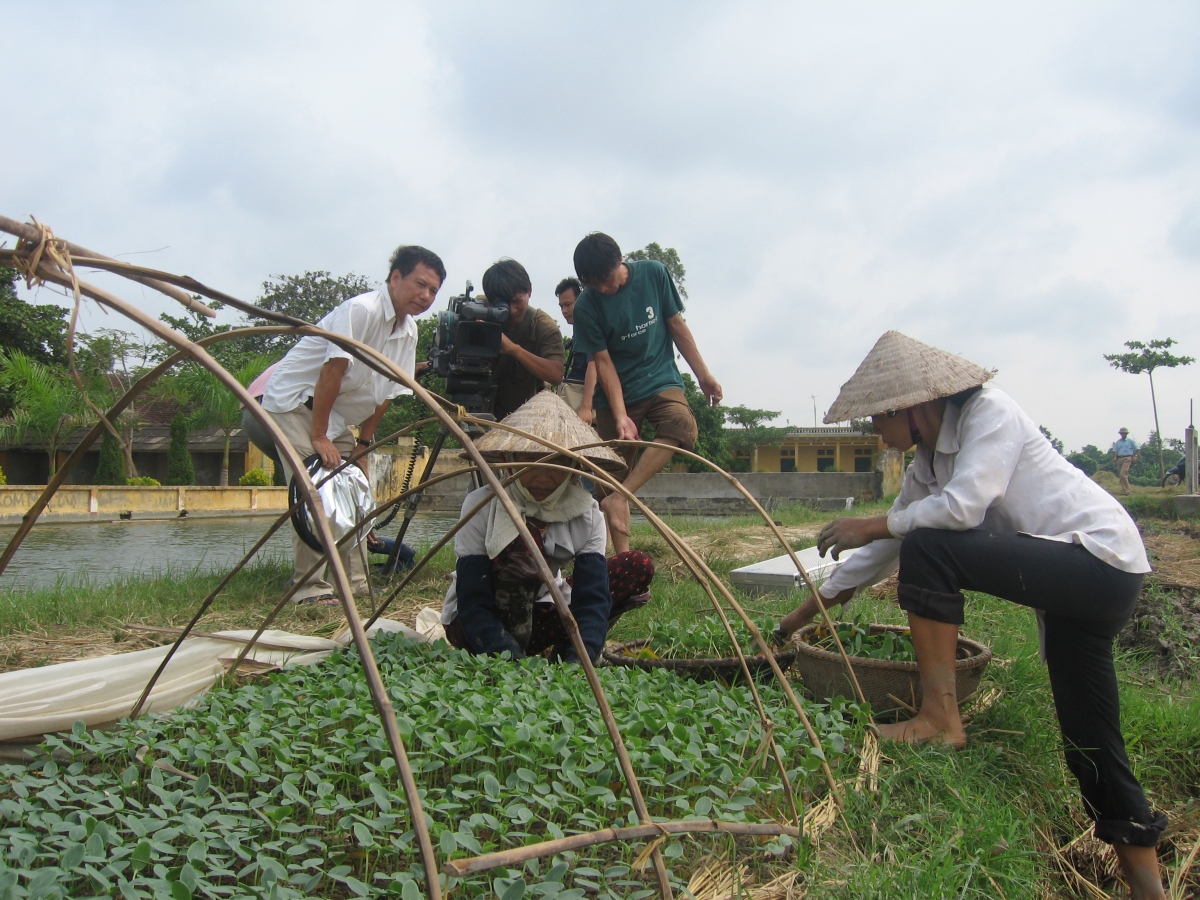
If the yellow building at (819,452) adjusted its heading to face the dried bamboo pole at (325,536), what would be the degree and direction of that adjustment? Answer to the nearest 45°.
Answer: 0° — it already faces it

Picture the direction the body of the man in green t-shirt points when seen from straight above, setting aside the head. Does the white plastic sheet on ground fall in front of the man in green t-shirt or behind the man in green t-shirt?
in front

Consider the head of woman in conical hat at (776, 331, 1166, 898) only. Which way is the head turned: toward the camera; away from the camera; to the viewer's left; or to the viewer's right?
to the viewer's left

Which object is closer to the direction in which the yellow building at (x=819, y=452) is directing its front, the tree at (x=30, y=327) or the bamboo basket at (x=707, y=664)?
the bamboo basket

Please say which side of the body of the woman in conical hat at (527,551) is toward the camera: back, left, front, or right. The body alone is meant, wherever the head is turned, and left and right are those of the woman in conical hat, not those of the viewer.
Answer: front

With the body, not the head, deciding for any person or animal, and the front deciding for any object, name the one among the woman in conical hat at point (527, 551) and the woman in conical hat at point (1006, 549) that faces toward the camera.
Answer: the woman in conical hat at point (527, 551)

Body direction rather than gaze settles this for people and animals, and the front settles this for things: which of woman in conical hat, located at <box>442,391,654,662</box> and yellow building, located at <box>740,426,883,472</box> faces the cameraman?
the yellow building

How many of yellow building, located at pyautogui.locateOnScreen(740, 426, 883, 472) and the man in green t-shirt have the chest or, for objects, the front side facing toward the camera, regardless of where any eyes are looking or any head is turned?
2

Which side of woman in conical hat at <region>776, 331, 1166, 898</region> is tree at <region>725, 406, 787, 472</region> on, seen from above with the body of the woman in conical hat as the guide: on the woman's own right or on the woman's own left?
on the woman's own right

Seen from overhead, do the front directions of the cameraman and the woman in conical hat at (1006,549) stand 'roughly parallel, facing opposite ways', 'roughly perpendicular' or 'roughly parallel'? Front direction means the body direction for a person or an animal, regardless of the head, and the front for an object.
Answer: roughly perpendicular

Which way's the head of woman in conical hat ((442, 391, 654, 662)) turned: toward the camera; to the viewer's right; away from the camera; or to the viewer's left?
toward the camera

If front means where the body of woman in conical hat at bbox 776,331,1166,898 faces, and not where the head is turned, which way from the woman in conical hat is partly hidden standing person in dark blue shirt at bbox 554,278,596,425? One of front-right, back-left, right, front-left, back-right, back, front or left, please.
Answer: front-right

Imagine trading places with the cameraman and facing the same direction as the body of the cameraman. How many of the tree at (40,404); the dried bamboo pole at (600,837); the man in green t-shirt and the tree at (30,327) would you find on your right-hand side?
2

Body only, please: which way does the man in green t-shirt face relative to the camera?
toward the camera

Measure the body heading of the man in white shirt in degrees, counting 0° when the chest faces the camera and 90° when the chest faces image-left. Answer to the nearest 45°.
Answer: approximately 315°

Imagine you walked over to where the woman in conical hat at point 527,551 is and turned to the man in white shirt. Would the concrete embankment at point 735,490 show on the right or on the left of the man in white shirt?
right

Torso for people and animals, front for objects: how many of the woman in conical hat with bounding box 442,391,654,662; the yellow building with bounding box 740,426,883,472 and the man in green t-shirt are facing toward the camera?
3

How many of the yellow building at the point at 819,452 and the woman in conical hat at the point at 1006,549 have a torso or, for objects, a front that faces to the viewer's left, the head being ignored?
1

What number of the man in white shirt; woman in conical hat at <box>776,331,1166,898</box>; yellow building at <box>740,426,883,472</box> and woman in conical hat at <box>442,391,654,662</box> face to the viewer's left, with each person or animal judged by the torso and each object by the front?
1
